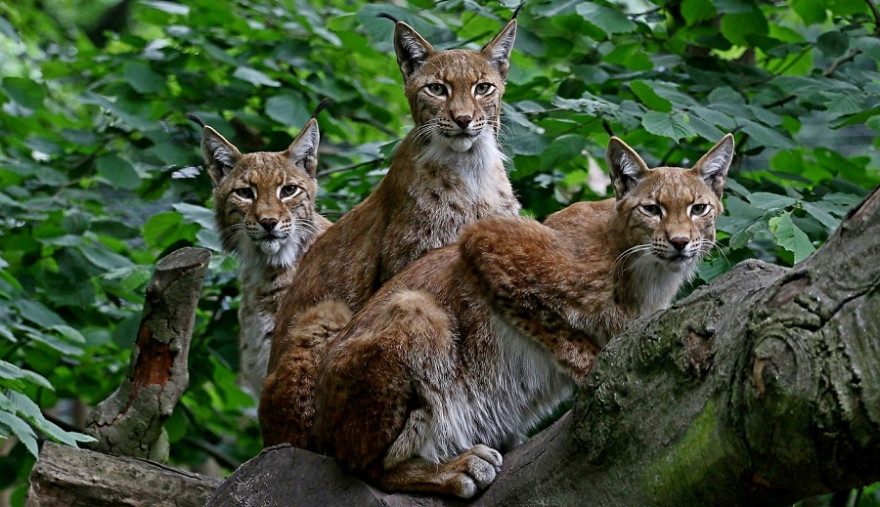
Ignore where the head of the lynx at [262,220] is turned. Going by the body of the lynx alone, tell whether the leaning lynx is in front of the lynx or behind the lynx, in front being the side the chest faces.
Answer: in front

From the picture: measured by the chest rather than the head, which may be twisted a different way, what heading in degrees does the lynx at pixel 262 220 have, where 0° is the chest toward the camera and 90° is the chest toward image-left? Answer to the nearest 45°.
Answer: approximately 0°

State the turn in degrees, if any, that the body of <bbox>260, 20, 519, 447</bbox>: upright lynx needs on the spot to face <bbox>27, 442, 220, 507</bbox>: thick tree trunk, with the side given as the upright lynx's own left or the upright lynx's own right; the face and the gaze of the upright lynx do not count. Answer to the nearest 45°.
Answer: approximately 90° to the upright lynx's own right

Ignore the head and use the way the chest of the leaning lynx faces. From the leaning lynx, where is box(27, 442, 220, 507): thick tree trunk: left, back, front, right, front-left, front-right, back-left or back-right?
back

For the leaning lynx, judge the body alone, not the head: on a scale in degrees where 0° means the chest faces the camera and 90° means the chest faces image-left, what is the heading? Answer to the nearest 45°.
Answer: approximately 270°

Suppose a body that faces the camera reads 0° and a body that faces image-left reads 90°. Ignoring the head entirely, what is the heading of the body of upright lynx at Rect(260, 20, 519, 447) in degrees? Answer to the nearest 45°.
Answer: approximately 315°

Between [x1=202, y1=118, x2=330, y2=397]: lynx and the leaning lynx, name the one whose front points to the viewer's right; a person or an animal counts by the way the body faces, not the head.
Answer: the leaning lynx

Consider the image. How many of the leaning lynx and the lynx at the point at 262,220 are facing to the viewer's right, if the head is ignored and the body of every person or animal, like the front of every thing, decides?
1

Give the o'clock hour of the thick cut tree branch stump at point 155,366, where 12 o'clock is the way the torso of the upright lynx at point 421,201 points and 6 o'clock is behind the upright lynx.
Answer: The thick cut tree branch stump is roughly at 4 o'clock from the upright lynx.
